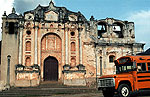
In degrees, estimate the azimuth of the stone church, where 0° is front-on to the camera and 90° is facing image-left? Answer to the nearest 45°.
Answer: approximately 0°

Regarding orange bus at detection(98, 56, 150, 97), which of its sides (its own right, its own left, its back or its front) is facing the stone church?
right

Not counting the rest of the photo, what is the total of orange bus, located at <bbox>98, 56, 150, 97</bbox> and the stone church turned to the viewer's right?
0

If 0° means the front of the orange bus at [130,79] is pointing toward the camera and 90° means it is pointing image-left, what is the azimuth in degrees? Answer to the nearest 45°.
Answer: approximately 45°
